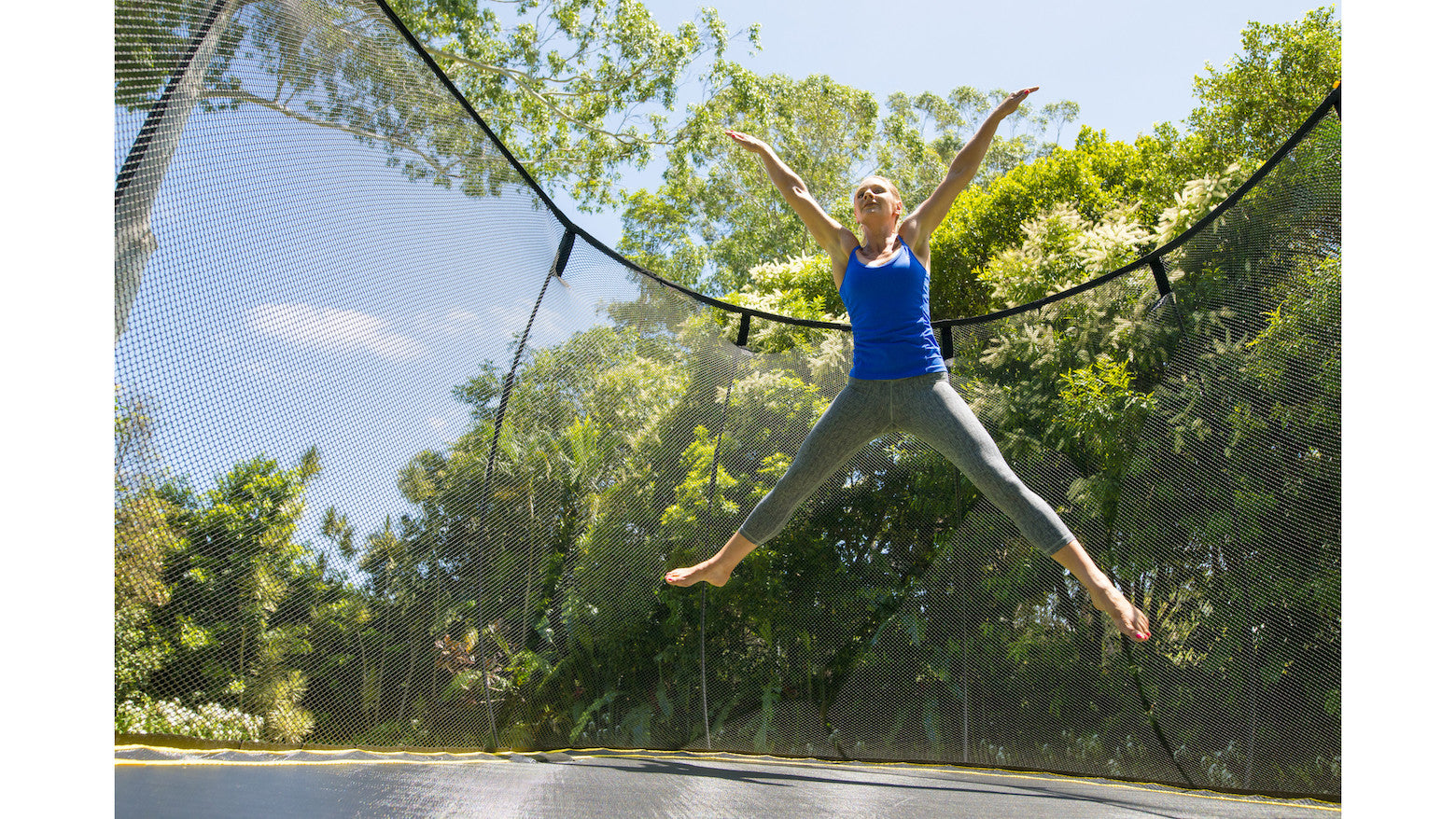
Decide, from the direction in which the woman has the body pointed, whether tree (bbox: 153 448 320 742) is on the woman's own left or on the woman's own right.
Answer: on the woman's own right

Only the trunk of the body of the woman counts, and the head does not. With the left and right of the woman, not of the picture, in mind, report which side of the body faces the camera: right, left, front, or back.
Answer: front

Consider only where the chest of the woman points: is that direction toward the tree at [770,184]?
no
